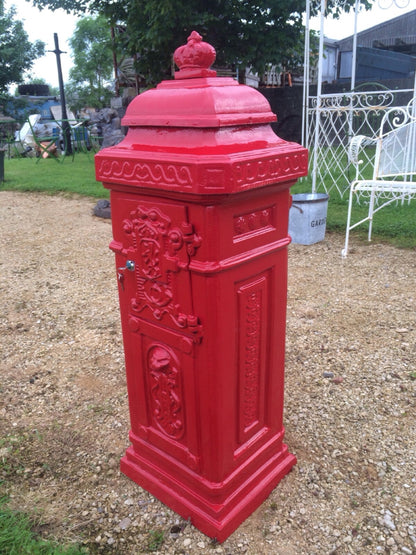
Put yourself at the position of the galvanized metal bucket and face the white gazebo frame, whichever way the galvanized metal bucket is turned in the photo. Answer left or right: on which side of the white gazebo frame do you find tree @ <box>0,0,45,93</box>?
left

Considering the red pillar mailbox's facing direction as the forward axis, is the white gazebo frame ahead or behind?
behind

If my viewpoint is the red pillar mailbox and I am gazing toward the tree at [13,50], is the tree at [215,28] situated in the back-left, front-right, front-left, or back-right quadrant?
front-right

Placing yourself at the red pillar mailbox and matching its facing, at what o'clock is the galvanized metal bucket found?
The galvanized metal bucket is roughly at 5 o'clock from the red pillar mailbox.

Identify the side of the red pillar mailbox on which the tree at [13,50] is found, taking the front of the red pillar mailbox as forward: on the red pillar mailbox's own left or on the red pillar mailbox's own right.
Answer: on the red pillar mailbox's own right

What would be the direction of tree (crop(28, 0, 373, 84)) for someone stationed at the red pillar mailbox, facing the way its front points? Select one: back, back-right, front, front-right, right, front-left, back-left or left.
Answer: back-right

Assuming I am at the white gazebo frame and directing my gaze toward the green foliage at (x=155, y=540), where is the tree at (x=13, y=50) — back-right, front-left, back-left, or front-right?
back-right
